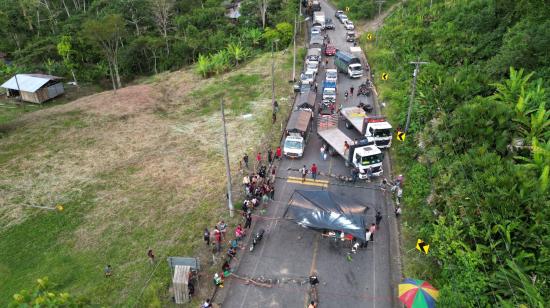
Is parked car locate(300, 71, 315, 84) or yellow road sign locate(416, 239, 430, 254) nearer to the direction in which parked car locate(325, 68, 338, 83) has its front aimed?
the yellow road sign

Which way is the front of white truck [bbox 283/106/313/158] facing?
toward the camera

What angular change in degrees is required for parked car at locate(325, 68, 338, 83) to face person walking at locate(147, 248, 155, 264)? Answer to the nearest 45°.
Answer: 0° — it already faces them

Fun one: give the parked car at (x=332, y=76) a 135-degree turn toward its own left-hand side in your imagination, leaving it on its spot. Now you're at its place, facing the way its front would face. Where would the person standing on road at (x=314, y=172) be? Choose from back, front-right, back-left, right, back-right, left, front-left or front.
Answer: back-right

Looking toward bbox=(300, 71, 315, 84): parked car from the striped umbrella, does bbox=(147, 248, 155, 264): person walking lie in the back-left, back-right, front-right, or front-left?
front-left

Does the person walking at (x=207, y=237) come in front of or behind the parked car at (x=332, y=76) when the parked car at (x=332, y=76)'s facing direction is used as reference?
in front

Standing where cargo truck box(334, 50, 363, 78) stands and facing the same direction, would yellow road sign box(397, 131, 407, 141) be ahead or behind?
ahead

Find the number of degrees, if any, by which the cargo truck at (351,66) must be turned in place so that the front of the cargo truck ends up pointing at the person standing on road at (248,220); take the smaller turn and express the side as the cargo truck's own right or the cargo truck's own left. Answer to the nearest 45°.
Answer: approximately 45° to the cargo truck's own right

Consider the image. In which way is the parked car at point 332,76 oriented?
toward the camera

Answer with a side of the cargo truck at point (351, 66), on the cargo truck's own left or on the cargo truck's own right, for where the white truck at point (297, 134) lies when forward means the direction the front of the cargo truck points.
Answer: on the cargo truck's own right

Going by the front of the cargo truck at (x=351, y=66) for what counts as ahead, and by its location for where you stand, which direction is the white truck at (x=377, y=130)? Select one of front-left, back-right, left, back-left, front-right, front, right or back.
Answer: front-right

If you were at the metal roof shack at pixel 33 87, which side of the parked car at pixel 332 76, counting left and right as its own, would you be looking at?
right

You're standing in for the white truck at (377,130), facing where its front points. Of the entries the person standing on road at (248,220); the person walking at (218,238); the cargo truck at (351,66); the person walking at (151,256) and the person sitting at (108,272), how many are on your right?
4

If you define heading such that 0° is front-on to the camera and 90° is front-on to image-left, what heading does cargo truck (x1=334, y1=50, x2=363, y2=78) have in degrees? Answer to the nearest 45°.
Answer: approximately 315°

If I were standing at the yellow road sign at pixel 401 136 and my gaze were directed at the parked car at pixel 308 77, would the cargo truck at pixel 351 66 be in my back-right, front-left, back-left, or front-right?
front-right

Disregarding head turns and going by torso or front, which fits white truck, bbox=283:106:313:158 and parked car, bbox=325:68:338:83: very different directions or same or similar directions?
same or similar directions

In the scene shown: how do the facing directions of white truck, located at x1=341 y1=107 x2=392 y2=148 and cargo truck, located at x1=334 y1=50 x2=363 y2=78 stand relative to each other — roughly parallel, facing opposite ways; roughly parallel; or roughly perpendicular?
roughly parallel

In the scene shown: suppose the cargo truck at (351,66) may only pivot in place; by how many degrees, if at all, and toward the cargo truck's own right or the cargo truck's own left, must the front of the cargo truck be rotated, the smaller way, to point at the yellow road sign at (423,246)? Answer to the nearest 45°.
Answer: approximately 45° to the cargo truck's own right
